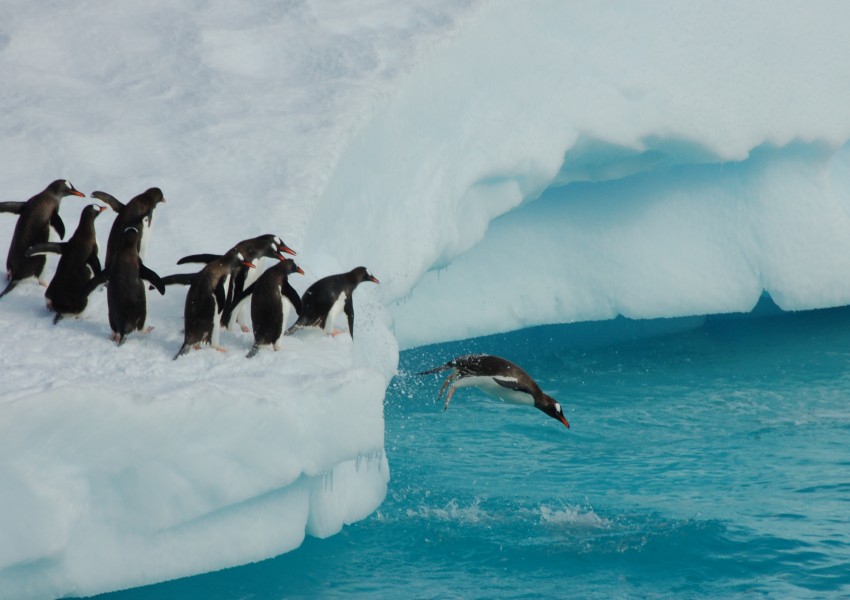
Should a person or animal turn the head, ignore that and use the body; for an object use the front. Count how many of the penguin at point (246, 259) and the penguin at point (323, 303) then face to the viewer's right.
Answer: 2

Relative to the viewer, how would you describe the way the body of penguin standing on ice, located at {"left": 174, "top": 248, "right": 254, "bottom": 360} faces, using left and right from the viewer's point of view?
facing away from the viewer and to the right of the viewer

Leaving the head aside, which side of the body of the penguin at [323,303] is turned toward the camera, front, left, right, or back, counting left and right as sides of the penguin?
right

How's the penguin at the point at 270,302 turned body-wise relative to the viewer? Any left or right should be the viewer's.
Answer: facing away from the viewer and to the right of the viewer

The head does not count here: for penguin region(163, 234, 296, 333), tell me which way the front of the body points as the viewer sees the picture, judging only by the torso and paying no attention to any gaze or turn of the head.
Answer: to the viewer's right
